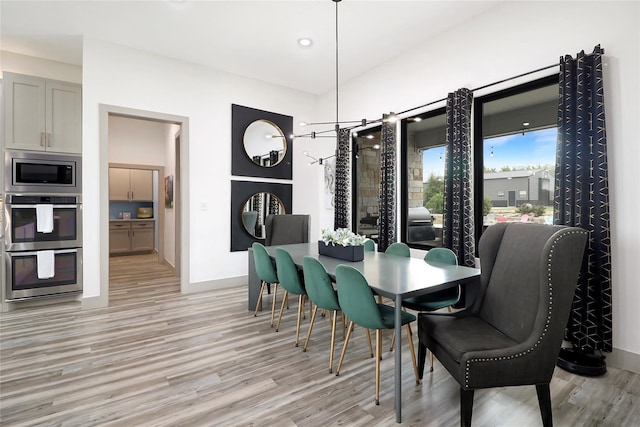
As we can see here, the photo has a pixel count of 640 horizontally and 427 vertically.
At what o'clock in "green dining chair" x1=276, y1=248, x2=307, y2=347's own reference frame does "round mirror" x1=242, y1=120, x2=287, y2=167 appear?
The round mirror is roughly at 10 o'clock from the green dining chair.

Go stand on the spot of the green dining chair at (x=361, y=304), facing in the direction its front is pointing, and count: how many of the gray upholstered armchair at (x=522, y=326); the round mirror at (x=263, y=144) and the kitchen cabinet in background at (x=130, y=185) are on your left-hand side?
2

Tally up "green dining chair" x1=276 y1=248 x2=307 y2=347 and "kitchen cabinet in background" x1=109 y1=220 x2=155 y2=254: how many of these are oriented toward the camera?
1

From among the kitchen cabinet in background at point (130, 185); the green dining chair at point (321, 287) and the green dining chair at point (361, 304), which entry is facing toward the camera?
the kitchen cabinet in background

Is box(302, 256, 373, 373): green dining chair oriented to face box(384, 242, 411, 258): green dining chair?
yes

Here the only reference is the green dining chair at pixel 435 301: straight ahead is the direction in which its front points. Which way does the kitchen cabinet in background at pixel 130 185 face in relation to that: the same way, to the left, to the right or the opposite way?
to the left

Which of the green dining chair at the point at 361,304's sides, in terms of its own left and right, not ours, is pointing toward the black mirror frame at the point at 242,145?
left

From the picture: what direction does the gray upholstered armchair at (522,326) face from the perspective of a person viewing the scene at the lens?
facing the viewer and to the left of the viewer

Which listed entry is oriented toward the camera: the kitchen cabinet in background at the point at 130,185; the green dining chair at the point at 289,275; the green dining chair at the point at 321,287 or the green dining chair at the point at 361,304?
the kitchen cabinet in background

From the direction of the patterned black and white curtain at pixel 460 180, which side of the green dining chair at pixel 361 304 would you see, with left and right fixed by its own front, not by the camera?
front

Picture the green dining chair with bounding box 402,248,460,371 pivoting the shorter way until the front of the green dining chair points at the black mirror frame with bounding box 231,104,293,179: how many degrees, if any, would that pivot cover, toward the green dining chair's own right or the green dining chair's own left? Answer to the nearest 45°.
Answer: approximately 90° to the green dining chair's own right

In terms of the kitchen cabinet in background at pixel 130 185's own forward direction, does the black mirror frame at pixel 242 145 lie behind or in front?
in front

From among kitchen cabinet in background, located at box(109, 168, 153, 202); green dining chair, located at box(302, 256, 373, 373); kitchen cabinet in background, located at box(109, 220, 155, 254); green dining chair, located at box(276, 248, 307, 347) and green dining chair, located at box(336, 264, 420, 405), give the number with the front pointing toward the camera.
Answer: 2

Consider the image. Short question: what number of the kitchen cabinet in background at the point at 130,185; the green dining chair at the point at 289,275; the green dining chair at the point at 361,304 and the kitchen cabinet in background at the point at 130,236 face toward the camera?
2

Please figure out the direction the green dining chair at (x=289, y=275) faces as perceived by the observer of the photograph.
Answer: facing away from the viewer and to the right of the viewer

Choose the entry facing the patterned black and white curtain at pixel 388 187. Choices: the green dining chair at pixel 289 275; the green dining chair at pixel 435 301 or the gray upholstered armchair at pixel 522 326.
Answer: the green dining chair at pixel 289 275

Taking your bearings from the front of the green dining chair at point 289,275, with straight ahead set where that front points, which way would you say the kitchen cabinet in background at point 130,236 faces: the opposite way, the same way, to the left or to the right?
to the right

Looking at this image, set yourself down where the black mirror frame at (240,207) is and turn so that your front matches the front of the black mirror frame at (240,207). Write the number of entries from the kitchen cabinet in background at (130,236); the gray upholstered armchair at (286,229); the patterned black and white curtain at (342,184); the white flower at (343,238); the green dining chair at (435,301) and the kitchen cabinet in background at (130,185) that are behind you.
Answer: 2

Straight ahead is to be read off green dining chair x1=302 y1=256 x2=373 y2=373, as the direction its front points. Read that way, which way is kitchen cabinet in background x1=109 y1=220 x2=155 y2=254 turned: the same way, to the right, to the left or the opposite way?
to the right
